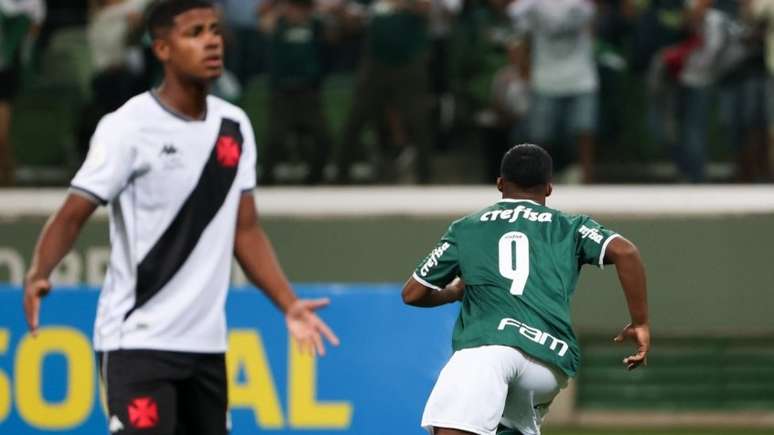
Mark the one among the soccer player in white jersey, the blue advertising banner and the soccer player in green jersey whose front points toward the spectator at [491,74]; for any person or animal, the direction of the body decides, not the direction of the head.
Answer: the soccer player in green jersey

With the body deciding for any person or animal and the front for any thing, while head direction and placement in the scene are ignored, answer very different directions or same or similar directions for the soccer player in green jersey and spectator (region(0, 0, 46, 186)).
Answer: very different directions

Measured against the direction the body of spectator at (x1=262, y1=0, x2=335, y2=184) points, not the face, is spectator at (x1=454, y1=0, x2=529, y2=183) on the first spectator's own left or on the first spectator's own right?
on the first spectator's own left

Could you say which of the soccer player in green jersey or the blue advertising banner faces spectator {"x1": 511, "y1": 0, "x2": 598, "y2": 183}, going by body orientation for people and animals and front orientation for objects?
the soccer player in green jersey

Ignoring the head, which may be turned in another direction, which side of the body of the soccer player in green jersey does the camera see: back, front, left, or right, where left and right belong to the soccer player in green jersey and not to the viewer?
back

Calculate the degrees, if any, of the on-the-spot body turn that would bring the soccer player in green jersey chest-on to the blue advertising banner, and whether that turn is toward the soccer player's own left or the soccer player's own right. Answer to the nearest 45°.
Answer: approximately 45° to the soccer player's own left

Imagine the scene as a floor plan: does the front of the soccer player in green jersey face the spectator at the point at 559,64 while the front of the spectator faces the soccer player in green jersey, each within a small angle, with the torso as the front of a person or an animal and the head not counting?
yes

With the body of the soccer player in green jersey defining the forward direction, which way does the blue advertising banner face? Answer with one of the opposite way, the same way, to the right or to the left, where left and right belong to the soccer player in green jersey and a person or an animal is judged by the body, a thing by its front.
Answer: the opposite way

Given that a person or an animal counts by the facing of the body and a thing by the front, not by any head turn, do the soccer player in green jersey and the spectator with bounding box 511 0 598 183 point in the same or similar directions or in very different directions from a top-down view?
very different directions

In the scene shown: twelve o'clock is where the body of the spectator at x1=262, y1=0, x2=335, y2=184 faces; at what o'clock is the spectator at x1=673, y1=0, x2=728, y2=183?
the spectator at x1=673, y1=0, x2=728, y2=183 is roughly at 9 o'clock from the spectator at x1=262, y1=0, x2=335, y2=184.

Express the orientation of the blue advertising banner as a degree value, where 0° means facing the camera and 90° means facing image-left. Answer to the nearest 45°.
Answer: approximately 0°

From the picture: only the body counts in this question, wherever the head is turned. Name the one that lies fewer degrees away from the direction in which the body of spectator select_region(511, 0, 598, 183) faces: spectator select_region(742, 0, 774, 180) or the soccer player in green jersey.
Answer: the soccer player in green jersey

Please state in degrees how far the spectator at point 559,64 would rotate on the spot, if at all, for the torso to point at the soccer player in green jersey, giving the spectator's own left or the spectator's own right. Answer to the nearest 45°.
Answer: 0° — they already face them

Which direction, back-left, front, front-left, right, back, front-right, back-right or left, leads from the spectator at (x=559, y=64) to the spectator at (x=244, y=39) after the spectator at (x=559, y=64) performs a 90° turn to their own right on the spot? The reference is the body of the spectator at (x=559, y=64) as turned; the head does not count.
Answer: front

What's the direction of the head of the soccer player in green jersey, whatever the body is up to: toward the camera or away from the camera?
away from the camera

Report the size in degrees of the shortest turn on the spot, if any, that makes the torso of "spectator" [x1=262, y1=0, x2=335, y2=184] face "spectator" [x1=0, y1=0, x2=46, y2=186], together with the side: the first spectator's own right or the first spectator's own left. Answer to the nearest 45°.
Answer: approximately 90° to the first spectator's own right

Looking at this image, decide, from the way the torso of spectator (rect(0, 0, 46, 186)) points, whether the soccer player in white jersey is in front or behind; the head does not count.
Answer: in front
